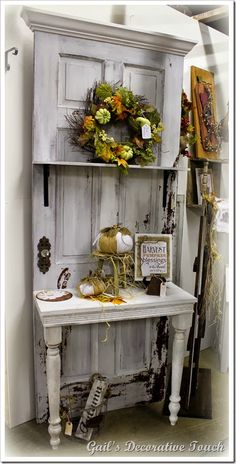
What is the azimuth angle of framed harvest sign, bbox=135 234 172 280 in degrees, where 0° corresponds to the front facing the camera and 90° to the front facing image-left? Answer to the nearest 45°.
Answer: approximately 0°

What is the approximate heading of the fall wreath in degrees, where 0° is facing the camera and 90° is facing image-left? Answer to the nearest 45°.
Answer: approximately 0°

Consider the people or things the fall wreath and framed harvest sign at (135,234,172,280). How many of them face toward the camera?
2
